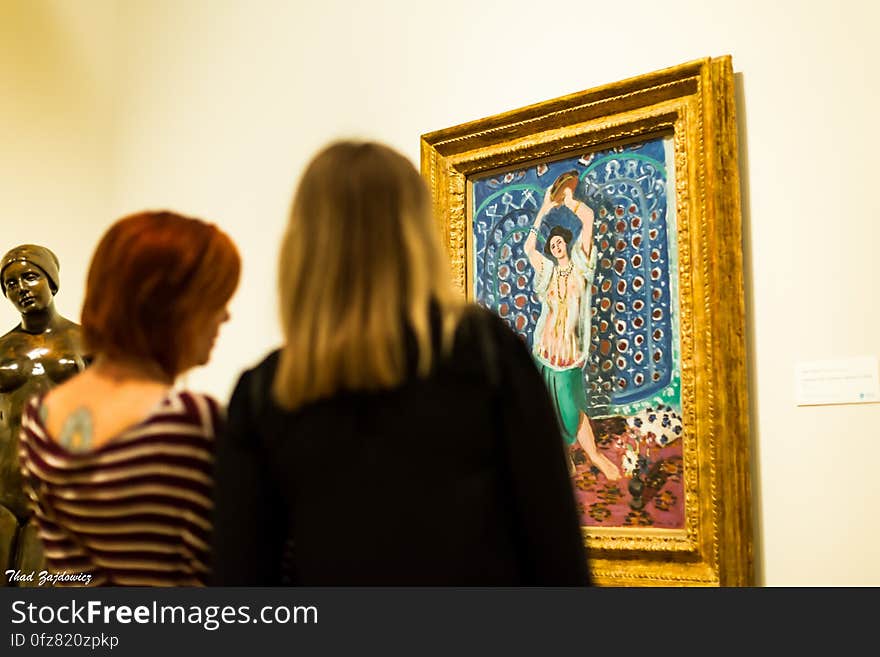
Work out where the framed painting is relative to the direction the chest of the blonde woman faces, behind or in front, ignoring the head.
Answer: in front

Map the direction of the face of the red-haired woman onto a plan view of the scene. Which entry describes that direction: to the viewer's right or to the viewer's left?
to the viewer's right

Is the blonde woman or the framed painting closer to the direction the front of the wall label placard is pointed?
the blonde woman

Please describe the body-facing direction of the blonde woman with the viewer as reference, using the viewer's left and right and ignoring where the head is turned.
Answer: facing away from the viewer

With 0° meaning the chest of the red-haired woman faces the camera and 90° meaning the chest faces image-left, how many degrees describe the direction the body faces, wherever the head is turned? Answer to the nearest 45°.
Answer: approximately 225°

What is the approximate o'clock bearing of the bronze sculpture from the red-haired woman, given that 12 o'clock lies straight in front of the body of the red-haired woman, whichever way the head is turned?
The bronze sculpture is roughly at 10 o'clock from the red-haired woman.

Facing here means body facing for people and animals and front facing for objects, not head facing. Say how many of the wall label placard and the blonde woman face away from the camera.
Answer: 1

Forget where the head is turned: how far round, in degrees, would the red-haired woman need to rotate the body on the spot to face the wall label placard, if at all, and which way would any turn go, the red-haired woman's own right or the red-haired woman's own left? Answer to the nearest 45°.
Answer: approximately 45° to the red-haired woman's own right

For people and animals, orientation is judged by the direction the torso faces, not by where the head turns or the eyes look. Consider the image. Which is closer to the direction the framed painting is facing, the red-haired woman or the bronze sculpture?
the red-haired woman

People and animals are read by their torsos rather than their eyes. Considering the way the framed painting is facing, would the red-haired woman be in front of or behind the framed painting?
in front

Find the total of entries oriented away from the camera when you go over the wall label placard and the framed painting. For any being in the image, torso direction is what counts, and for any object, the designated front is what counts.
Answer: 0

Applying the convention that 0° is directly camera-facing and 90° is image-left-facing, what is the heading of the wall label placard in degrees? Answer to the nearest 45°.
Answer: approximately 45°

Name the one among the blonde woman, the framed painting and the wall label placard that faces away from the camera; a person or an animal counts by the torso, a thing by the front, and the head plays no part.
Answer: the blonde woman
